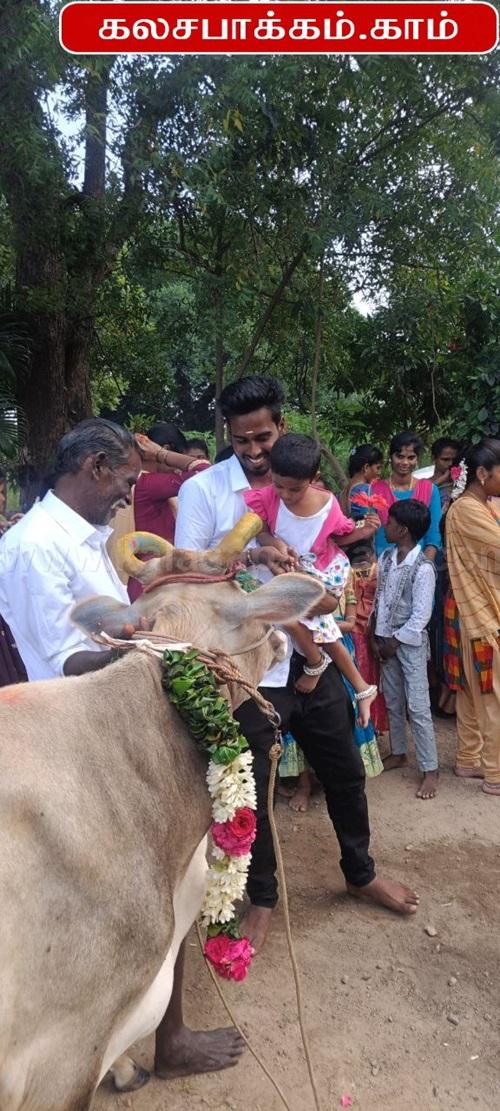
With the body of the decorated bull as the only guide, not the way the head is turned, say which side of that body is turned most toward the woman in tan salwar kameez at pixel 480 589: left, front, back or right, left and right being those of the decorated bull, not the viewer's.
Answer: front

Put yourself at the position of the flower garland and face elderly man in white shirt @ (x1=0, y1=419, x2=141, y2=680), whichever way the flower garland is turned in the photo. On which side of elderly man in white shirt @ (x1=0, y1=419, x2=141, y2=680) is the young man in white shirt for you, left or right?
right

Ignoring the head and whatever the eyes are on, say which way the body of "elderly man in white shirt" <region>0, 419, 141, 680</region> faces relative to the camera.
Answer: to the viewer's right

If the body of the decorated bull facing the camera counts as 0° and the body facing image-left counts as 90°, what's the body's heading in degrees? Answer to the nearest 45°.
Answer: approximately 225°

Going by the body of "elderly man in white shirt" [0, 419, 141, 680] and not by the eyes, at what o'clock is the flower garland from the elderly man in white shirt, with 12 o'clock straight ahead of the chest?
The flower garland is roughly at 2 o'clock from the elderly man in white shirt.

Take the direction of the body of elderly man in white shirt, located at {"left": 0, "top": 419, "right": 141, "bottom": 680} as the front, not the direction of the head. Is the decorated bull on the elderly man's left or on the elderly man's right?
on the elderly man's right

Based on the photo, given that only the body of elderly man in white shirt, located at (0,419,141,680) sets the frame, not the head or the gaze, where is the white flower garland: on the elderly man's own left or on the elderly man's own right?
on the elderly man's own right

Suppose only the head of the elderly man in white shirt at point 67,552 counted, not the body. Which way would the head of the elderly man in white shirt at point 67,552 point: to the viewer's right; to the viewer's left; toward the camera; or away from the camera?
to the viewer's right

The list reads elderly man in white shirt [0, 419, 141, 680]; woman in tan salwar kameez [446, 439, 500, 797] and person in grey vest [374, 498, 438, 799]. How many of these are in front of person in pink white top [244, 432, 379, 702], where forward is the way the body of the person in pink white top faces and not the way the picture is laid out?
1

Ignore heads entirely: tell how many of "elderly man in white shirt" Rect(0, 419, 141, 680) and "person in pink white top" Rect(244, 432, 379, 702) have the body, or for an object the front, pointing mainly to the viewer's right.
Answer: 1

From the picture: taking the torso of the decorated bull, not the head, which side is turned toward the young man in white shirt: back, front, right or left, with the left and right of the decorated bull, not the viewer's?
front
